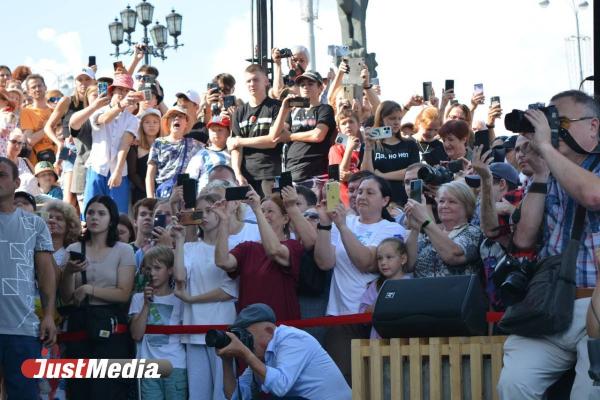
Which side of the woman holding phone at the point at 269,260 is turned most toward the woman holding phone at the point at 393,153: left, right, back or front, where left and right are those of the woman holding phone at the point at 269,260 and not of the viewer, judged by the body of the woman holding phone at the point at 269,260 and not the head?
back

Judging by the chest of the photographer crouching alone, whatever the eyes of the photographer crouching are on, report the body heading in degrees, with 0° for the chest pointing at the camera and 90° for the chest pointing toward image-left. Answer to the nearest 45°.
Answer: approximately 90°

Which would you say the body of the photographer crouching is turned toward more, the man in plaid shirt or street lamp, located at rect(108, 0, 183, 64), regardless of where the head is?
the street lamp

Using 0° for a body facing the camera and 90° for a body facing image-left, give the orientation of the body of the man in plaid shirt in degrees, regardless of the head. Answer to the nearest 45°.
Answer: approximately 90°

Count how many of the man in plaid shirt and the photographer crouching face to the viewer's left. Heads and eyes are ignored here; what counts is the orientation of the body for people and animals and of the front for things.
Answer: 2

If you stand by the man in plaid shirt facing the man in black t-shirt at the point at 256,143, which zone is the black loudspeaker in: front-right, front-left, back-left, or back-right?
front-left

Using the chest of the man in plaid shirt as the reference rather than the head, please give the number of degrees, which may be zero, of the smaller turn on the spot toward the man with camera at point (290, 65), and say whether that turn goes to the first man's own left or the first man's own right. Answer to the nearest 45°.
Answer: approximately 45° to the first man's own right

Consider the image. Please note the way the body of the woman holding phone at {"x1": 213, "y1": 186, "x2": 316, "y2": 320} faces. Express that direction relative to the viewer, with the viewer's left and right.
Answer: facing the viewer and to the left of the viewer

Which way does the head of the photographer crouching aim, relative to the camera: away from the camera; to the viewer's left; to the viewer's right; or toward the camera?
to the viewer's left

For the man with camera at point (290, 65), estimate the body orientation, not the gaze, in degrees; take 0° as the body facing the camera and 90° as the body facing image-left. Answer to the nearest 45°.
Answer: approximately 45°

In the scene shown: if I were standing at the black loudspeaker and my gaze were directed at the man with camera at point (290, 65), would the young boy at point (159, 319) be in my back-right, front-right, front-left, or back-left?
front-left

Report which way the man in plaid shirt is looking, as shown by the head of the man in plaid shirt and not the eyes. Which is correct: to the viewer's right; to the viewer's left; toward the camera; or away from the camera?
to the viewer's left
